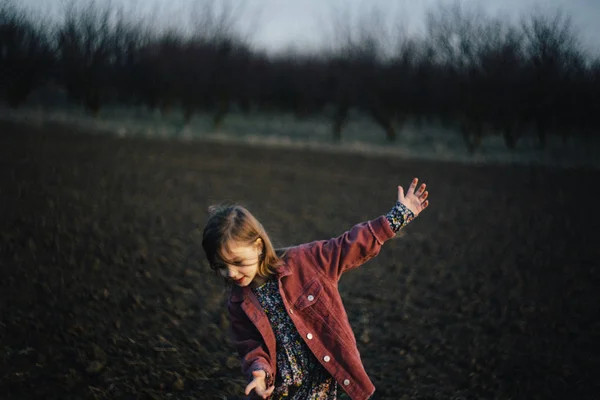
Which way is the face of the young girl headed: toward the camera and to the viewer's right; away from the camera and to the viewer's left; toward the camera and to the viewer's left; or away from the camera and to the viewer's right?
toward the camera and to the viewer's left

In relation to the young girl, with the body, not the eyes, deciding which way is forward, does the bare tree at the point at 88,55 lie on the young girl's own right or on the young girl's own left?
on the young girl's own right

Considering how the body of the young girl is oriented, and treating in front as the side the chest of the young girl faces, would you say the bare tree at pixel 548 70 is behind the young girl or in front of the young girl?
behind

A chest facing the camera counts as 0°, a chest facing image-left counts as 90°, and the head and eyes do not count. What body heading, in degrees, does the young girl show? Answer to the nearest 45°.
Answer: approximately 45°

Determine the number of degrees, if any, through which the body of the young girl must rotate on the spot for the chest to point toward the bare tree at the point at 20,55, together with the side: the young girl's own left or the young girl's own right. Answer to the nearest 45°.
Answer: approximately 90° to the young girl's own right
